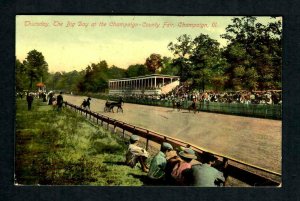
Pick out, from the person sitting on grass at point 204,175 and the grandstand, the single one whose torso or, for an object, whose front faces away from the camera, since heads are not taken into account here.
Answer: the person sitting on grass

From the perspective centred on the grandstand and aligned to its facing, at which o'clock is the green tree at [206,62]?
The green tree is roughly at 8 o'clock from the grandstand.

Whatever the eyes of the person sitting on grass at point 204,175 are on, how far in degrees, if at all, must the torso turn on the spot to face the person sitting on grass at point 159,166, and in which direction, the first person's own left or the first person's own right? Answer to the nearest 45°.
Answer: approximately 90° to the first person's own left

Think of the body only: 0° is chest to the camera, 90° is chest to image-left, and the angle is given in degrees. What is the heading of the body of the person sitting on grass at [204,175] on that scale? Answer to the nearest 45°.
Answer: approximately 180°

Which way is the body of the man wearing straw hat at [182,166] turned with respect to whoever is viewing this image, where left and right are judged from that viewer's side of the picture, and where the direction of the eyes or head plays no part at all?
facing away from the viewer and to the right of the viewer

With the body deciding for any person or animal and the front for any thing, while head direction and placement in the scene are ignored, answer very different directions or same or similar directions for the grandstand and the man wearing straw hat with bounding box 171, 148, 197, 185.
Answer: very different directions

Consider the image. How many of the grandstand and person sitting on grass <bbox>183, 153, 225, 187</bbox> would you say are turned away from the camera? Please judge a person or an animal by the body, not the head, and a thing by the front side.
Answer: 1
